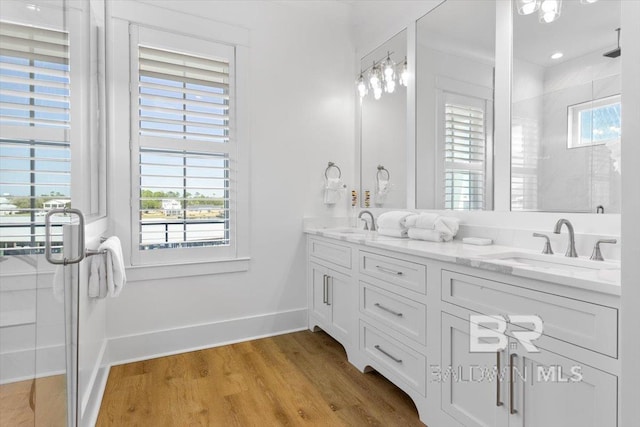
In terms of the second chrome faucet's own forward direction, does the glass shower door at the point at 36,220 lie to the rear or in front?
in front

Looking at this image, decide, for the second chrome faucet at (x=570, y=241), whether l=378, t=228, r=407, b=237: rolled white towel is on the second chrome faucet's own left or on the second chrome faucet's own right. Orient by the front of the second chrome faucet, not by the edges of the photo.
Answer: on the second chrome faucet's own right

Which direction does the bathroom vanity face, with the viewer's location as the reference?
facing the viewer and to the left of the viewer

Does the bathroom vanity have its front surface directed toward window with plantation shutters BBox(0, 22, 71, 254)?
yes

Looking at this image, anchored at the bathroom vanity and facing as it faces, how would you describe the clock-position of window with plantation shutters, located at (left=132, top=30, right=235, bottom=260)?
The window with plantation shutters is roughly at 2 o'clock from the bathroom vanity.

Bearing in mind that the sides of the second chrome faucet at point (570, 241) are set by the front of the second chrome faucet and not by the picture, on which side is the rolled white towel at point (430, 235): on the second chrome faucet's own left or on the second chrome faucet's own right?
on the second chrome faucet's own right

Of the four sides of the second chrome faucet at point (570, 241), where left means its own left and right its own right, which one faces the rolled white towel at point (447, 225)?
right

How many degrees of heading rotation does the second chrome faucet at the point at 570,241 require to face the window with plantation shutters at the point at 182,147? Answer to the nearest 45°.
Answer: approximately 45° to its right

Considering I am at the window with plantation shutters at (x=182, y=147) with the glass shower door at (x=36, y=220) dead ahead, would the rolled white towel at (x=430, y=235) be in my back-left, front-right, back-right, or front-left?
front-left

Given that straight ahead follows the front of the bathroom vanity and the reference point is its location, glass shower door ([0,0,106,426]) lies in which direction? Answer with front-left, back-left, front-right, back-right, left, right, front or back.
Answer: front

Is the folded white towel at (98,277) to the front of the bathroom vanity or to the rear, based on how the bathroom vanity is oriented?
to the front
